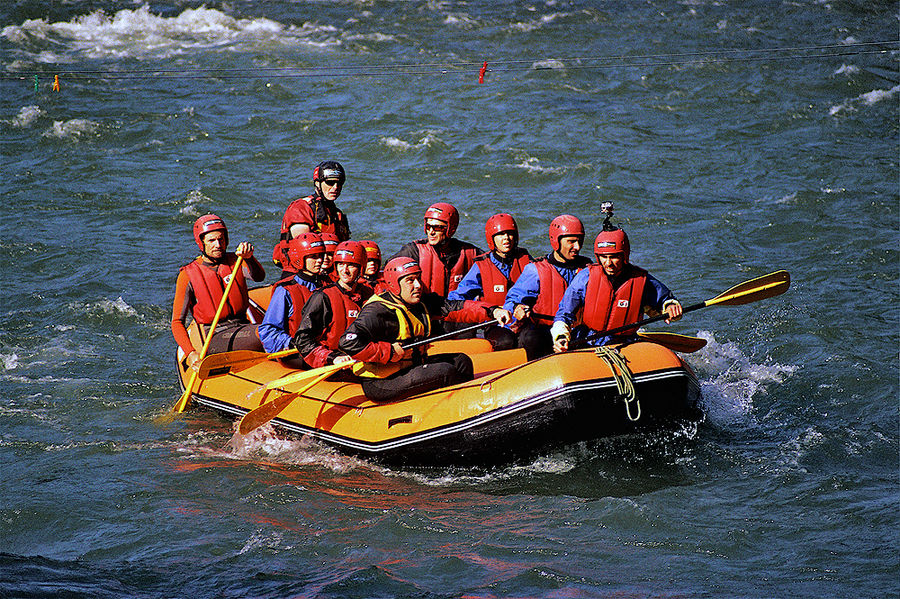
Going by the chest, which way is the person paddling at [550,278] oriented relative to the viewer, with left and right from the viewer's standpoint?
facing the viewer and to the right of the viewer

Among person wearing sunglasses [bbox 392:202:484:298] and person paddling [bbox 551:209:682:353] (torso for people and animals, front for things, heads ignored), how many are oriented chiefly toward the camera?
2

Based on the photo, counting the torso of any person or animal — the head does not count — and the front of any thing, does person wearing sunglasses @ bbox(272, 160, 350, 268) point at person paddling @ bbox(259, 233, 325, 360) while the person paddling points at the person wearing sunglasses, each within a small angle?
no

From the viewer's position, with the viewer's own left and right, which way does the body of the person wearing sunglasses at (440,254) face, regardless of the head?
facing the viewer

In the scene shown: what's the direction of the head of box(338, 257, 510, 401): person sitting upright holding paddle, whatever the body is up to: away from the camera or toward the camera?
toward the camera

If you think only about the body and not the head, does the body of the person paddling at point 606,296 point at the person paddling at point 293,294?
no

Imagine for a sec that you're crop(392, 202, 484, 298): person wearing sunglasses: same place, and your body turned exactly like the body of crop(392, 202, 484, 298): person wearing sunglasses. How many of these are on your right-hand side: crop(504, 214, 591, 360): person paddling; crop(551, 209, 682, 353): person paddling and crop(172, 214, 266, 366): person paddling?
1

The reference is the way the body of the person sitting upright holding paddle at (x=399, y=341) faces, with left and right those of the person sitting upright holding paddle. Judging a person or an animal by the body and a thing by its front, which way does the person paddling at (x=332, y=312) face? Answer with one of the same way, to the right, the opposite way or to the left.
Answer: the same way

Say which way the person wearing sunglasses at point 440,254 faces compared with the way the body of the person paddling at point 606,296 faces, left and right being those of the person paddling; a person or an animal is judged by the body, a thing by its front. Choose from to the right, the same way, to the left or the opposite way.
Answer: the same way

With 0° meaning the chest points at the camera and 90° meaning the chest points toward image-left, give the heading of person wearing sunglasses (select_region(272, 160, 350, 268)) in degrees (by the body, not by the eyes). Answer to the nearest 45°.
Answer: approximately 315°

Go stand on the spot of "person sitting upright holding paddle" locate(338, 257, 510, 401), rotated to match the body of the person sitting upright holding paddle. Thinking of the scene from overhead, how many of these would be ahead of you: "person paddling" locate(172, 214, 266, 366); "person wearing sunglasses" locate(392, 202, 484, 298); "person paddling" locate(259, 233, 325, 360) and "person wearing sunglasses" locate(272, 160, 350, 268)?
0

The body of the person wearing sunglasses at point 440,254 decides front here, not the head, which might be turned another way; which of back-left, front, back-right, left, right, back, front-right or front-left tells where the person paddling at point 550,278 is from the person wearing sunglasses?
front-left
